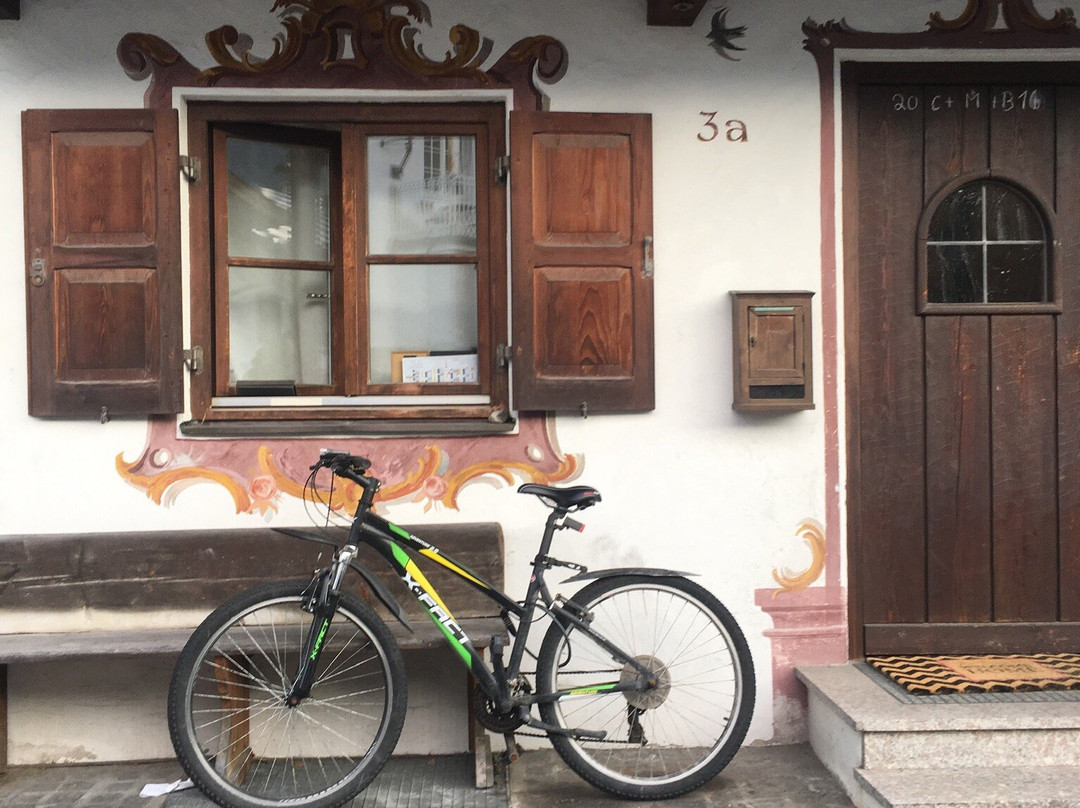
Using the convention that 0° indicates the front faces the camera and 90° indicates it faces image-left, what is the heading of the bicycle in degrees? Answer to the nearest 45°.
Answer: approximately 90°

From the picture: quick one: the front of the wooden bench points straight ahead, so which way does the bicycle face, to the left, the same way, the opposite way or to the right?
to the right

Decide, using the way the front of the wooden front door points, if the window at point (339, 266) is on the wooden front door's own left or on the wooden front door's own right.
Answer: on the wooden front door's own right

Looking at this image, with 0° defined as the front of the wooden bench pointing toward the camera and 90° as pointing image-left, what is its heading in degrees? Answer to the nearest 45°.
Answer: approximately 0°

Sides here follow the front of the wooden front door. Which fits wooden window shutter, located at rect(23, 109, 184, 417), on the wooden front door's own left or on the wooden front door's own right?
on the wooden front door's own right

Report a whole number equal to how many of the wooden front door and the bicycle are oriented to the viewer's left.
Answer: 1
